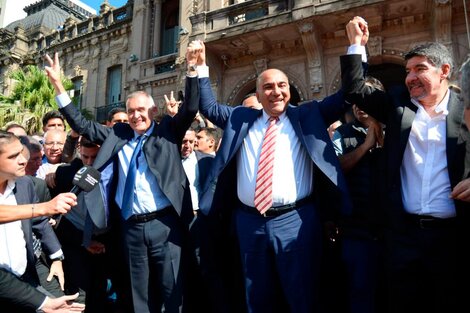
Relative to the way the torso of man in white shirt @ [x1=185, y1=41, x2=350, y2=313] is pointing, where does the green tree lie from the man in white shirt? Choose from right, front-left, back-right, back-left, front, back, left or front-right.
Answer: back-right

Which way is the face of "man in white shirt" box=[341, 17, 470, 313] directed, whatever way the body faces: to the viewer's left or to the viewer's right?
to the viewer's left

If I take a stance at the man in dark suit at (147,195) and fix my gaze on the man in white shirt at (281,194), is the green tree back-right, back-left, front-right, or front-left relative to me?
back-left

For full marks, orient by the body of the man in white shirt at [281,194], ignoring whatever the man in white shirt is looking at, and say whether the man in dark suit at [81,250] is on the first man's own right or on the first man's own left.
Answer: on the first man's own right

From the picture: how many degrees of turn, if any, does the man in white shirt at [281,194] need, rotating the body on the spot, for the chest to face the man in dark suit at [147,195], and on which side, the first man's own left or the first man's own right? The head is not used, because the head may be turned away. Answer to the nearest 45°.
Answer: approximately 90° to the first man's own right

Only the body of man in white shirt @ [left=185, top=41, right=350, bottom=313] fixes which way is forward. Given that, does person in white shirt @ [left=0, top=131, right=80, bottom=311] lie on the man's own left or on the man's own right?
on the man's own right

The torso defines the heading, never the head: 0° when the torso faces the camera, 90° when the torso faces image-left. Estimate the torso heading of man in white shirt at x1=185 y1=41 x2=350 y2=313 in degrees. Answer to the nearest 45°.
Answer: approximately 0°

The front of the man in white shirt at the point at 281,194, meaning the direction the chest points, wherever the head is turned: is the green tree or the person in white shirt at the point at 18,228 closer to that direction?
the person in white shirt
